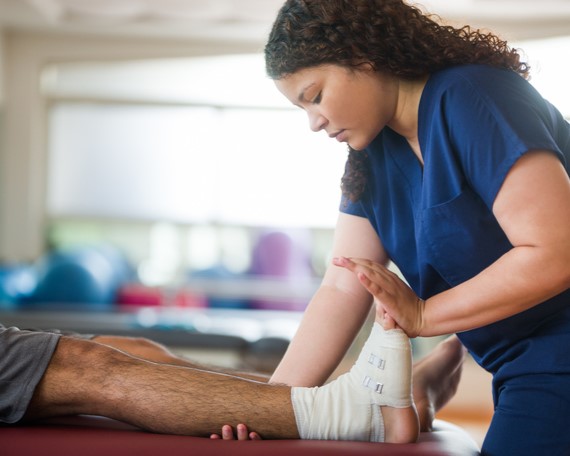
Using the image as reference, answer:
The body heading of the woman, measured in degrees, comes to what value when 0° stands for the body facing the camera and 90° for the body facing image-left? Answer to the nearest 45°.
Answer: approximately 45°
